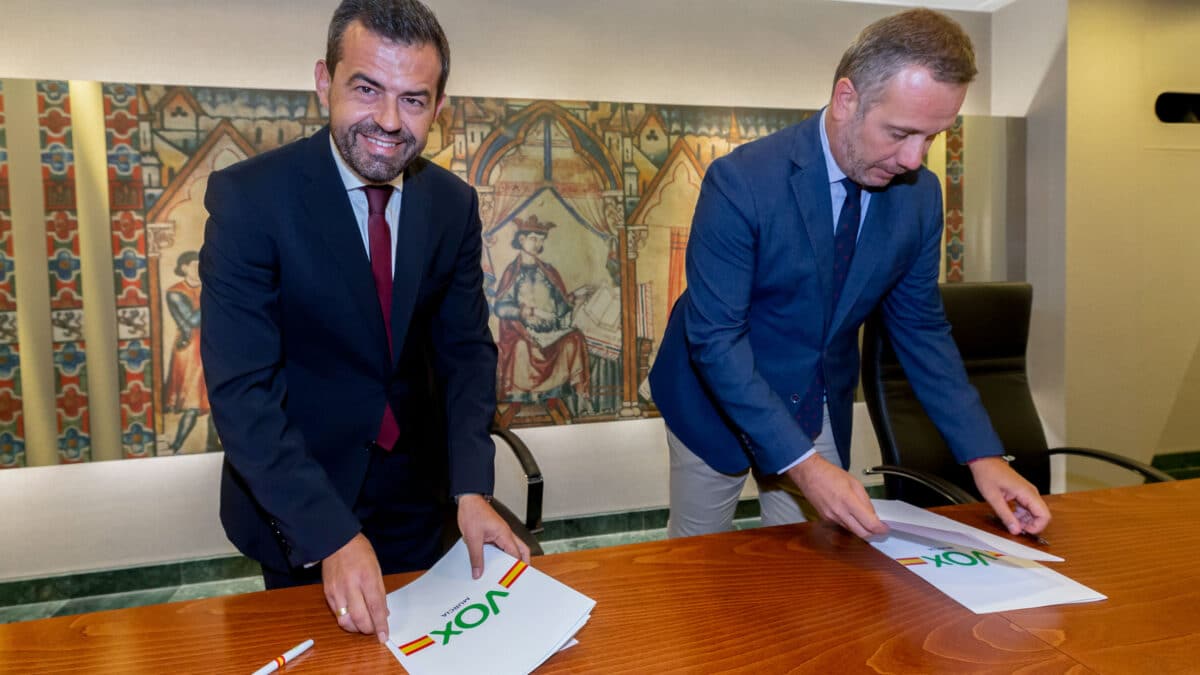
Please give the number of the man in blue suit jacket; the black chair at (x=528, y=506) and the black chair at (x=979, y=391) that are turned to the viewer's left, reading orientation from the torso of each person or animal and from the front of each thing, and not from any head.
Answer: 0

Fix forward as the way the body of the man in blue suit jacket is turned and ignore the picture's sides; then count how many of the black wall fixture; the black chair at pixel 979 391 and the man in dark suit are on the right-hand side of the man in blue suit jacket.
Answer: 1

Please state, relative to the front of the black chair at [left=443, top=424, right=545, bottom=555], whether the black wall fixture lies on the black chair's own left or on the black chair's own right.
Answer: on the black chair's own left

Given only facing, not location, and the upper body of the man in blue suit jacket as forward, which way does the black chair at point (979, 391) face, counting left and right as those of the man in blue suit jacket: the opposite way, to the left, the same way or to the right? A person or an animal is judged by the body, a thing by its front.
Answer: the same way

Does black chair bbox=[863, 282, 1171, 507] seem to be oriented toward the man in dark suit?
no

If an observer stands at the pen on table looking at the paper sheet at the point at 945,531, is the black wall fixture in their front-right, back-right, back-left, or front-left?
front-left

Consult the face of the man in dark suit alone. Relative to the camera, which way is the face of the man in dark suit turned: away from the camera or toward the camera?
toward the camera

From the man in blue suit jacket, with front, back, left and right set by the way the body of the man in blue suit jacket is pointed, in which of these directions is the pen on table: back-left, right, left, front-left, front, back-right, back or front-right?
right

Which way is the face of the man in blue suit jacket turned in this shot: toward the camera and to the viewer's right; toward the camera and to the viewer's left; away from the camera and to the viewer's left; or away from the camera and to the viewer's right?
toward the camera and to the viewer's right

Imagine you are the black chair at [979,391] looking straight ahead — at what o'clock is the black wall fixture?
The black wall fixture is roughly at 8 o'clock from the black chair.

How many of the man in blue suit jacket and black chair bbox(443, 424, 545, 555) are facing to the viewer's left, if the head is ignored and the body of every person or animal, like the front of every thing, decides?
0

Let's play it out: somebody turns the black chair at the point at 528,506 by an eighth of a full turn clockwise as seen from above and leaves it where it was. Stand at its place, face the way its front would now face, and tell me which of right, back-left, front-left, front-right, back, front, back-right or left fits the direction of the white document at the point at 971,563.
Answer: front-left

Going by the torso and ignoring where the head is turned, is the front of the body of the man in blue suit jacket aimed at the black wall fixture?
no

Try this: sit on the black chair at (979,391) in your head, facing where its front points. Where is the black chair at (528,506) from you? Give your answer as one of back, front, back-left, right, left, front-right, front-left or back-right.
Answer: right

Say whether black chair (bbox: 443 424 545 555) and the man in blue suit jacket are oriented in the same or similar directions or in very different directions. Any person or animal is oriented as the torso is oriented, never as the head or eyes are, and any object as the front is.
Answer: same or similar directions
